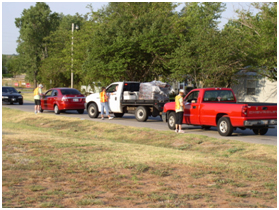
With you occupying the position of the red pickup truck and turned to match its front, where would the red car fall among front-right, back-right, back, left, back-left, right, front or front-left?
front

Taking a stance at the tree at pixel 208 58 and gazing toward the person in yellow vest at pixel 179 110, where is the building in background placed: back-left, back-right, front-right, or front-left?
back-left

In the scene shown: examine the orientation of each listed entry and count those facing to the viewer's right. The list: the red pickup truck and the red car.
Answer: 0

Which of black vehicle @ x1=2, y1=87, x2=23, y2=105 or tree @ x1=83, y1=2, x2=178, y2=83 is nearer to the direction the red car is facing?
the black vehicle

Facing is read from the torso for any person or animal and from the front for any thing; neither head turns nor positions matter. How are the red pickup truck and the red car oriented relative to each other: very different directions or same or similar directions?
same or similar directions

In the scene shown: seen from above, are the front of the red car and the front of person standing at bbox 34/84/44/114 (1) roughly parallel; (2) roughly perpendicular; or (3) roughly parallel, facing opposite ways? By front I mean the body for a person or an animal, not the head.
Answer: roughly perpendicular

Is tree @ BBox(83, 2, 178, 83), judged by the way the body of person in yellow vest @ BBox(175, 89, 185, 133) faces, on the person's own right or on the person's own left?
on the person's own left

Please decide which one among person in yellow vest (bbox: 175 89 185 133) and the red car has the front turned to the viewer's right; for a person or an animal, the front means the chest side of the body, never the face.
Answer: the person in yellow vest

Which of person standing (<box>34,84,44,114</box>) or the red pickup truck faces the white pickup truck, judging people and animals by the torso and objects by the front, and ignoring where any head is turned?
the red pickup truck

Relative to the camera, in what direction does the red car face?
facing away from the viewer and to the left of the viewer

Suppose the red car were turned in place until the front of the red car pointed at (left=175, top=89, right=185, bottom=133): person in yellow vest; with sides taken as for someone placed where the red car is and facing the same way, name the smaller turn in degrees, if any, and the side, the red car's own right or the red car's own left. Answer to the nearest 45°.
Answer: approximately 180°

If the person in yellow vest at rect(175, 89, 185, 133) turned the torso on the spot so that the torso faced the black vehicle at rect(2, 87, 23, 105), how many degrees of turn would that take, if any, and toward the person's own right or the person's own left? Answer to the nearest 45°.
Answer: approximately 135° to the person's own left
